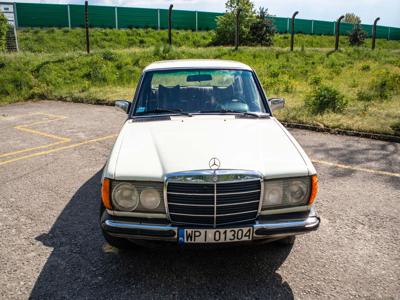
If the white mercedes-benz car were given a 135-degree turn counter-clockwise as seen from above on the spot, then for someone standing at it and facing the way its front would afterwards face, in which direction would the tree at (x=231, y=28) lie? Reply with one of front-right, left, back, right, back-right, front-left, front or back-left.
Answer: front-left

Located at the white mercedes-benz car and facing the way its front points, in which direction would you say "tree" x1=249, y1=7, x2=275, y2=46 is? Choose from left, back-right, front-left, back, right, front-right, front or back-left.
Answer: back

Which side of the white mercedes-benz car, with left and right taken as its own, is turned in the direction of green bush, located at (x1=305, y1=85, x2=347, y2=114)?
back

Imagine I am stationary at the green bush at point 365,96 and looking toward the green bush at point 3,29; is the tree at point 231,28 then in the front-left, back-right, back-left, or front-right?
front-right

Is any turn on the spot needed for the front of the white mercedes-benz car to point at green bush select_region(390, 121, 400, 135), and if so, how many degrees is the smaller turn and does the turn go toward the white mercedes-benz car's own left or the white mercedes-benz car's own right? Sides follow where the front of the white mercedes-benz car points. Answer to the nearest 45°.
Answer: approximately 135° to the white mercedes-benz car's own left

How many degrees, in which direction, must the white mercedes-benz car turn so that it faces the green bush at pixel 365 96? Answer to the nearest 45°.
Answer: approximately 135° to its left

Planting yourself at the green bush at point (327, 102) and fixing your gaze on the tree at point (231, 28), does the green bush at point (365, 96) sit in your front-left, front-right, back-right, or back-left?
front-right

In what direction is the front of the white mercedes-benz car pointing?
toward the camera

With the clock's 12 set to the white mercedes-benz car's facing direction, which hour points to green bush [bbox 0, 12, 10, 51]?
The green bush is roughly at 5 o'clock from the white mercedes-benz car.

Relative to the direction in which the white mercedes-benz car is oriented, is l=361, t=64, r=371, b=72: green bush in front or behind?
behind

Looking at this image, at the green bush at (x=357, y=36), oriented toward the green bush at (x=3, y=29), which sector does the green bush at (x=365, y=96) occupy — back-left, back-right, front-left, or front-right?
front-left
